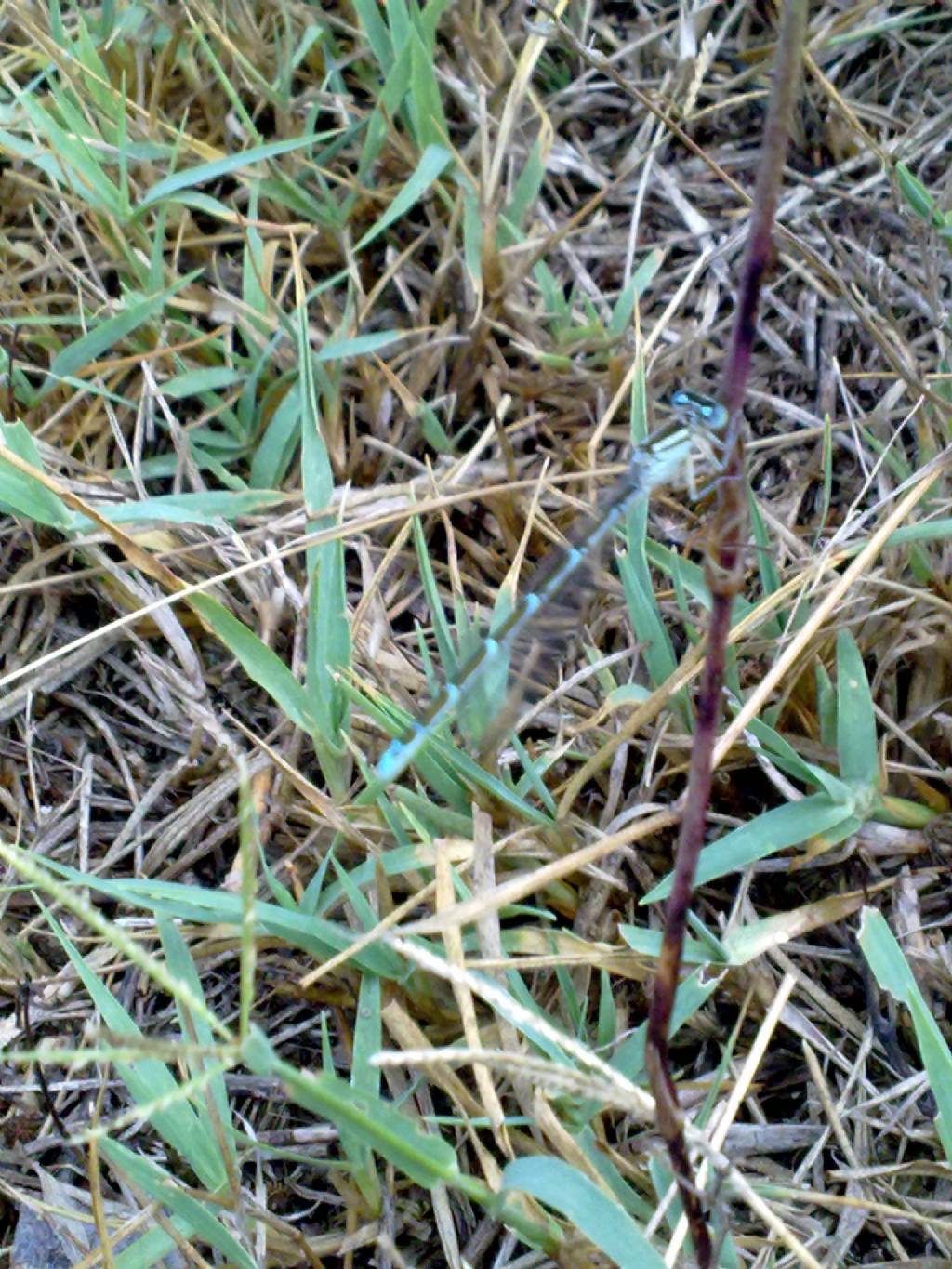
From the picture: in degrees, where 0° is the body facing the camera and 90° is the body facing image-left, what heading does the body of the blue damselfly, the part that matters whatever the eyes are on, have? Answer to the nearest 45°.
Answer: approximately 225°
